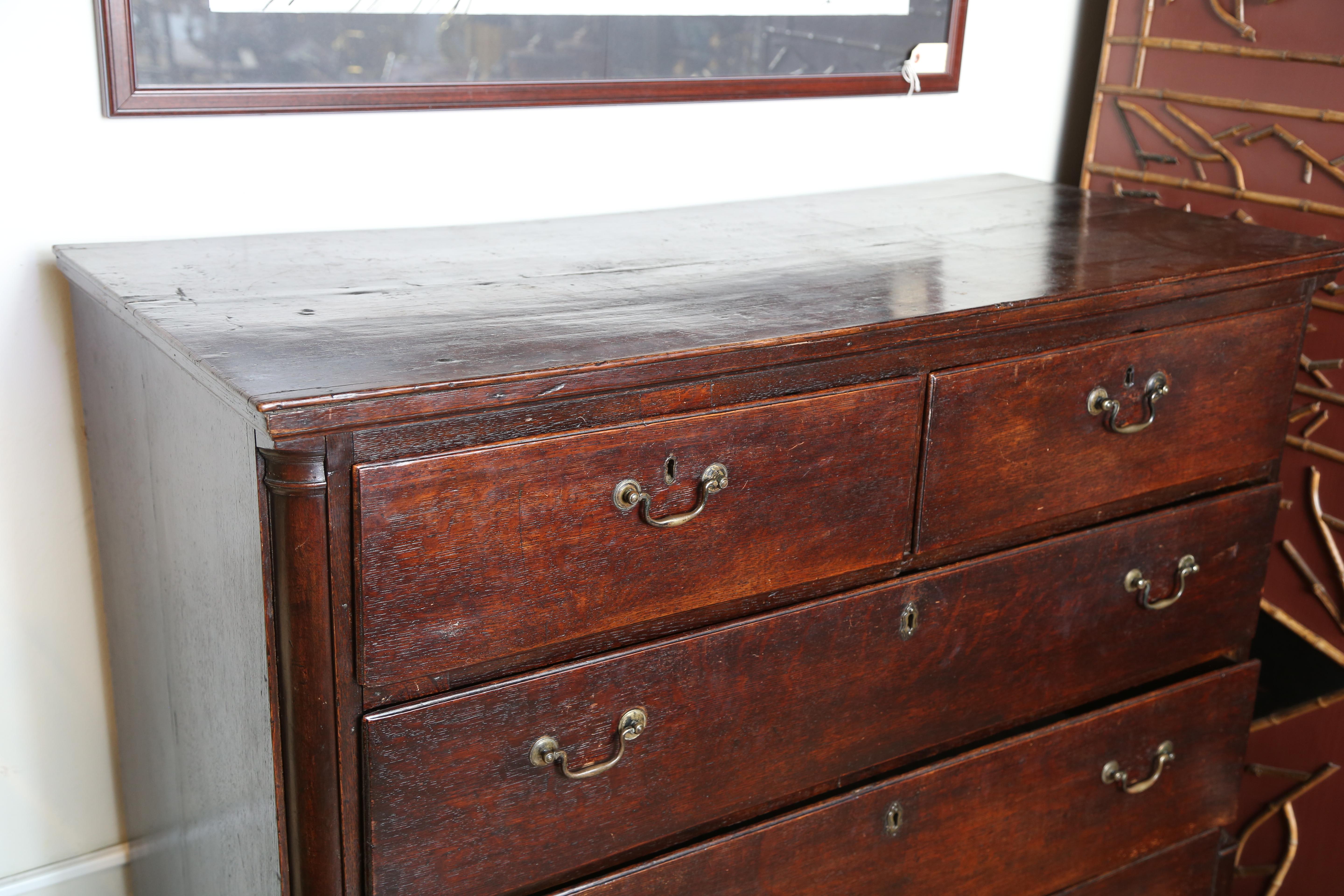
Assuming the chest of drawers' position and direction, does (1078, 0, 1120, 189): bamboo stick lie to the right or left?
on its left

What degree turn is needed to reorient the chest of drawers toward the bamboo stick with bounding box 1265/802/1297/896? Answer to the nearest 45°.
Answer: approximately 90° to its left

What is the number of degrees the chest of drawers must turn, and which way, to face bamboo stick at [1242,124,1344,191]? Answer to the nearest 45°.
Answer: approximately 90° to its left

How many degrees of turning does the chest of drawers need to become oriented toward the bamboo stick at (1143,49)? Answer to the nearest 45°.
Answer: approximately 90° to its left

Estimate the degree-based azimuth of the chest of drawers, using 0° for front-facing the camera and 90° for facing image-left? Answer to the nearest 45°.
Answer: approximately 315°

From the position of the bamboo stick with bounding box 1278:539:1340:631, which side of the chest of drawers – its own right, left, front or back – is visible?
left

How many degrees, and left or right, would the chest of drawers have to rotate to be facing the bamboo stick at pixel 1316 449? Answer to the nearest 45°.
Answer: approximately 90° to its left

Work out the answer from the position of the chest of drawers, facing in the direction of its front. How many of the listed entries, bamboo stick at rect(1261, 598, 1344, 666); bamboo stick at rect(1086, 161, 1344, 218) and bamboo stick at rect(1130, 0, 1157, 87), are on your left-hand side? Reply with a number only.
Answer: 3

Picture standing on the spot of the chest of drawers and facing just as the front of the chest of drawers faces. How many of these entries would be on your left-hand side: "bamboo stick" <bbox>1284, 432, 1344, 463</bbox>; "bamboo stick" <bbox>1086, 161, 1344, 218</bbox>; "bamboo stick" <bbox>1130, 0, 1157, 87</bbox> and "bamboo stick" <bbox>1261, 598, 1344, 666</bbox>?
4

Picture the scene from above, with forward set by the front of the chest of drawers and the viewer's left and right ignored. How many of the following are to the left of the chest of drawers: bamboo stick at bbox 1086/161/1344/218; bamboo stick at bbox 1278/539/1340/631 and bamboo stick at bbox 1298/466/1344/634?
3

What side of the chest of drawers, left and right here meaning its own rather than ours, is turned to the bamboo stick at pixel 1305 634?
left

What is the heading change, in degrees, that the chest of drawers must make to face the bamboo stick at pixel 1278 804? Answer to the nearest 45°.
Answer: approximately 90° to its left

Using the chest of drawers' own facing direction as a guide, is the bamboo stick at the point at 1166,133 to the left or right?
on its left
